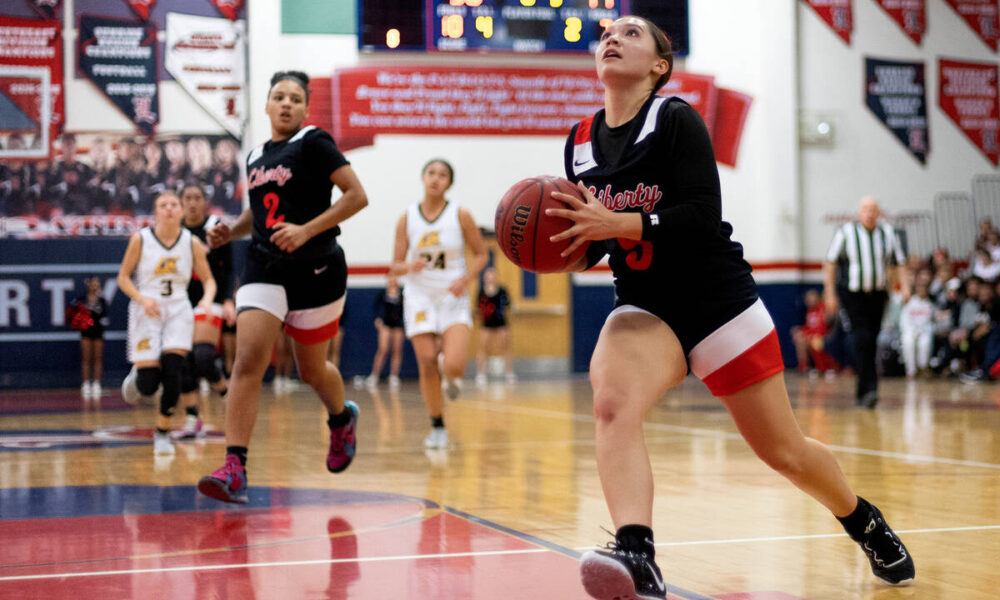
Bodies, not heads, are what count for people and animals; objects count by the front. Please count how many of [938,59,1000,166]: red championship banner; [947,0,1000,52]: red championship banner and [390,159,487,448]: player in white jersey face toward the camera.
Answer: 3

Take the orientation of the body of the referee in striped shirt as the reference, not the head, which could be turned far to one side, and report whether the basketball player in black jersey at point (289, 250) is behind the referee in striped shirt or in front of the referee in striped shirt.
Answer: in front

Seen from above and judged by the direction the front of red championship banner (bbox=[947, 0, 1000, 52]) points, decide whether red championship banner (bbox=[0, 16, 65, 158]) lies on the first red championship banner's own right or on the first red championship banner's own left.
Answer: on the first red championship banner's own right

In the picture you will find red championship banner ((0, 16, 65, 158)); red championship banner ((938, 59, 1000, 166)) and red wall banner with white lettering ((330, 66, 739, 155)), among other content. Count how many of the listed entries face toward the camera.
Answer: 3

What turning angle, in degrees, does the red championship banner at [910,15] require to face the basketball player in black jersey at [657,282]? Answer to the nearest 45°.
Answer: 0° — it already faces them

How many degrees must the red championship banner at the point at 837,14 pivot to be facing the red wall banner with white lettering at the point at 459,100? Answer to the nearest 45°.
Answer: approximately 45° to its right

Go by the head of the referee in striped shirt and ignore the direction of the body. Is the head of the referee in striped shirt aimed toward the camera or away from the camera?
toward the camera

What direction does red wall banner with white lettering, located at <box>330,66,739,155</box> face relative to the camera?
toward the camera

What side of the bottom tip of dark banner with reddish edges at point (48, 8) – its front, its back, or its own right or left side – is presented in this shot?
front

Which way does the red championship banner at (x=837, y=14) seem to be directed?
toward the camera

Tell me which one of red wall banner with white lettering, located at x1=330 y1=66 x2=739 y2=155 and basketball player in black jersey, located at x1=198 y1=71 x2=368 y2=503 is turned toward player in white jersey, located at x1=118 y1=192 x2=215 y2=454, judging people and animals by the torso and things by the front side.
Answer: the red wall banner with white lettering

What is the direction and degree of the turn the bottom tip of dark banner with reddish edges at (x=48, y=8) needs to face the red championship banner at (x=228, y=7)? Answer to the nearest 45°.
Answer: approximately 90° to its left

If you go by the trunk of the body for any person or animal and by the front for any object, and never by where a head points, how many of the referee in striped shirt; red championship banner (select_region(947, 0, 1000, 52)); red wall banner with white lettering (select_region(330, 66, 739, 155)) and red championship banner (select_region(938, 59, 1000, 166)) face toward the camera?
4

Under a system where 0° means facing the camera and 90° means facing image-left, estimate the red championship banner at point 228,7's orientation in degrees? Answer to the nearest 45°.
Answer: approximately 0°

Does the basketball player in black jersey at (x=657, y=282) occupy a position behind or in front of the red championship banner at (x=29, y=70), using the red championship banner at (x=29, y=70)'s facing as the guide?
in front

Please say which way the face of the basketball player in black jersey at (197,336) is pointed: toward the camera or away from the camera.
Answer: toward the camera

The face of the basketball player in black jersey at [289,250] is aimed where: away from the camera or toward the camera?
toward the camera
